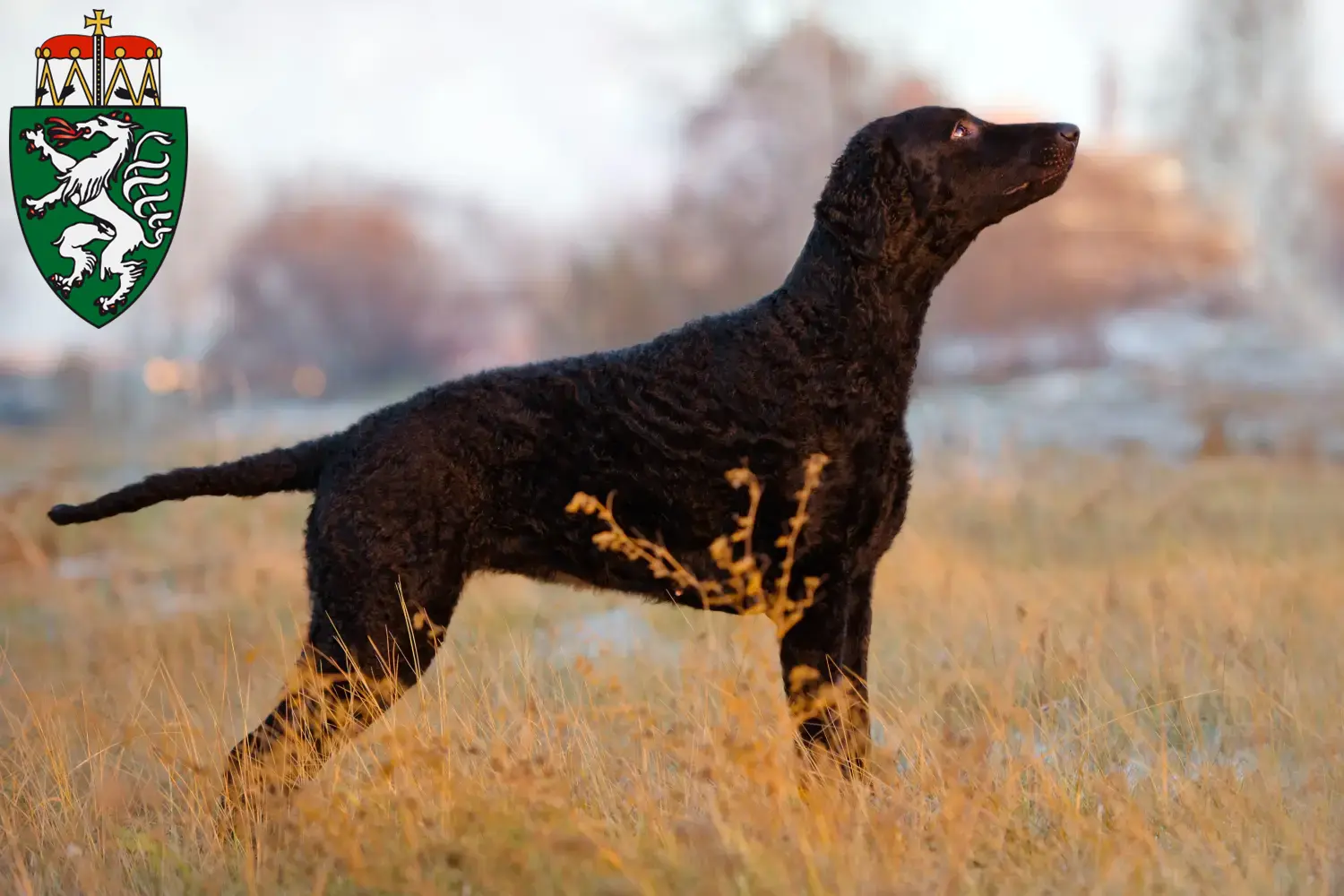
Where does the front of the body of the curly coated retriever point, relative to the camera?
to the viewer's right

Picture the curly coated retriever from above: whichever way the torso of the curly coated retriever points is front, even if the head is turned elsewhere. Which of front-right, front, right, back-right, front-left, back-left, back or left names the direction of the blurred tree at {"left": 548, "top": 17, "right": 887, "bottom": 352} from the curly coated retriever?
left
